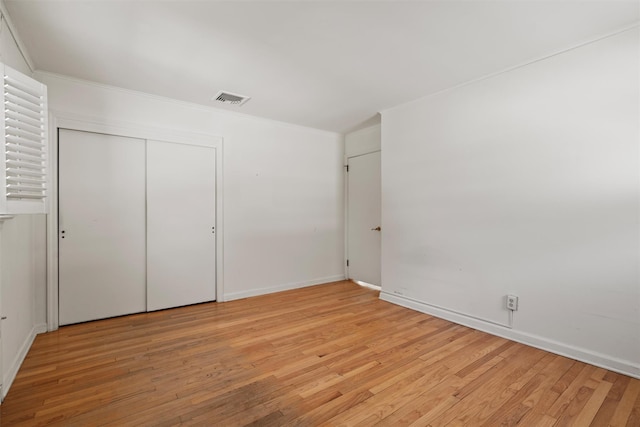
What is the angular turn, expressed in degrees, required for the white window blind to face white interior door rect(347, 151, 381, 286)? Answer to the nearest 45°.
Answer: approximately 45° to its left

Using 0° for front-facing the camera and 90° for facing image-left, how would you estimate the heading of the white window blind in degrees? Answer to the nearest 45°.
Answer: approximately 315°
